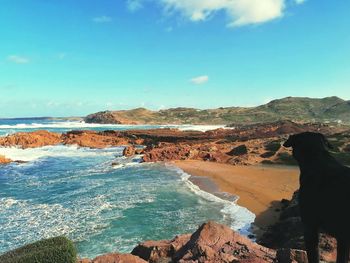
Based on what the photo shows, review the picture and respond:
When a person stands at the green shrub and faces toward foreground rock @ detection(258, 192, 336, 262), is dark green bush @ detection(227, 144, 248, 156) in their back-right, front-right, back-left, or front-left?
front-left

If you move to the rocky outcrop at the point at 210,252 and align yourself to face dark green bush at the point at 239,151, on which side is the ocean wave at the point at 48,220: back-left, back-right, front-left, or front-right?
front-left

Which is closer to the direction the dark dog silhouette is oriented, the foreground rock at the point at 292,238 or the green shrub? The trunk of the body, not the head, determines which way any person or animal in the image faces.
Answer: the green shrub

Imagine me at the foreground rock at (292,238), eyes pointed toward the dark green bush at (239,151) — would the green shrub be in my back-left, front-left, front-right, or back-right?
back-left
